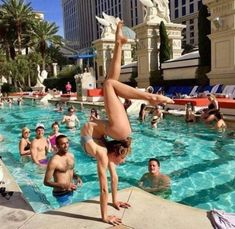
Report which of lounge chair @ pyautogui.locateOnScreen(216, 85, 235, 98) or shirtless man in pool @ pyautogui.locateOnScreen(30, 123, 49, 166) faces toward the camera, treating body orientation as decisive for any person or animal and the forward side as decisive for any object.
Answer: the shirtless man in pool

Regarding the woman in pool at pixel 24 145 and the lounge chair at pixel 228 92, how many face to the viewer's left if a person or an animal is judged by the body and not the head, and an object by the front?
1

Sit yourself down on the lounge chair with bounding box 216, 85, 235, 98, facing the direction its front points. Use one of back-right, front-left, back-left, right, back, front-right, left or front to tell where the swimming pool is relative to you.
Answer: front

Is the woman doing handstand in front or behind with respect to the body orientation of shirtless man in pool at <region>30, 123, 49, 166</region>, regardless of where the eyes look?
in front

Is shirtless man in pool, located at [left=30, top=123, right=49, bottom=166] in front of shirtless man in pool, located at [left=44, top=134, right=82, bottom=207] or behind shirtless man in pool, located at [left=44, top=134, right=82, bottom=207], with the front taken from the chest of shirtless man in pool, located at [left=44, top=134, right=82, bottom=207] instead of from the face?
behind

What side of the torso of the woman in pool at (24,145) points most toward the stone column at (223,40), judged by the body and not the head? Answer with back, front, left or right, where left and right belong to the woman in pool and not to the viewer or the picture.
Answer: left

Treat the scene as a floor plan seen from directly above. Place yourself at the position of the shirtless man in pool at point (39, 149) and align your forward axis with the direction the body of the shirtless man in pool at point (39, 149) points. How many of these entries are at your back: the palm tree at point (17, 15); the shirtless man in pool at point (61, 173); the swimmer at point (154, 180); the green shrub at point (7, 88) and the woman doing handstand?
2

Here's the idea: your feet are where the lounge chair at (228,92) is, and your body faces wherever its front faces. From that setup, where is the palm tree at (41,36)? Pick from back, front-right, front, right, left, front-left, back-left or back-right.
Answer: front-right

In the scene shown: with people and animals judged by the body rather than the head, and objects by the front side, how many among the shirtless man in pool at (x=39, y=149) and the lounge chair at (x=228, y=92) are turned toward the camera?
1

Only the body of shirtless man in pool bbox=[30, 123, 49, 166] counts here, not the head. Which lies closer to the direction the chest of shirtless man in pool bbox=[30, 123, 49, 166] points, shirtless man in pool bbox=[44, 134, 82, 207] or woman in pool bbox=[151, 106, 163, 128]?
the shirtless man in pool

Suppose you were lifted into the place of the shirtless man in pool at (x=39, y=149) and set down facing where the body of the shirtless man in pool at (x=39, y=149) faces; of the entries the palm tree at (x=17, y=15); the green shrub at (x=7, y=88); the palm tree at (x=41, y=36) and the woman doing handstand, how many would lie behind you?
3

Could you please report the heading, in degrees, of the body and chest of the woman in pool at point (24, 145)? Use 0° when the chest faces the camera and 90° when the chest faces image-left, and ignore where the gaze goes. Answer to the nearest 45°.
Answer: approximately 315°

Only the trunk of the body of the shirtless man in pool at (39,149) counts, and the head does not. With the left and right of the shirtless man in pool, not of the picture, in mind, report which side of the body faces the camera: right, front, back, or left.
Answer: front

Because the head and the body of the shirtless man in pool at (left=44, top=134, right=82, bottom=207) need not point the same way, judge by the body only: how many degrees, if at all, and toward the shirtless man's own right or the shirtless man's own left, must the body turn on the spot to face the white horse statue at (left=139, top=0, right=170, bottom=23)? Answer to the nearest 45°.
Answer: approximately 135° to the shirtless man's own left

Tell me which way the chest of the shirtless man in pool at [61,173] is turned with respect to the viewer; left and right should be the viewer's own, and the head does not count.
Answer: facing the viewer and to the right of the viewer
